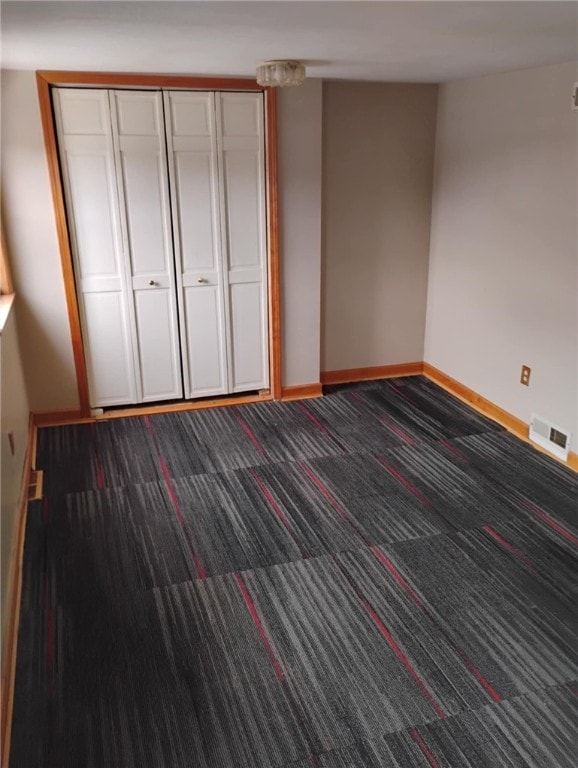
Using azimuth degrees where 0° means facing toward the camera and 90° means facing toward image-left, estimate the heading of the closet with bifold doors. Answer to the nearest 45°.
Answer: approximately 0°

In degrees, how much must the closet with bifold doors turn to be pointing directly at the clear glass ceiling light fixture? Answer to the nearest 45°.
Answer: approximately 45° to its left
